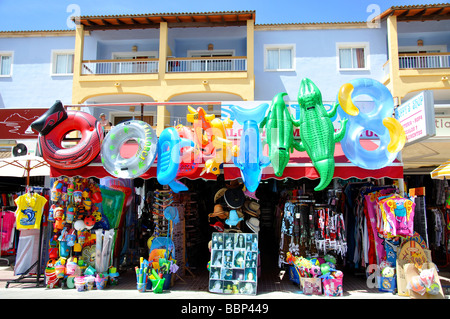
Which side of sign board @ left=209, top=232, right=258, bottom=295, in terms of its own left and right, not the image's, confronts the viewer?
front

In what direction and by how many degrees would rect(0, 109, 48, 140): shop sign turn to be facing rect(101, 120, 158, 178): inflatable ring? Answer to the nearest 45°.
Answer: approximately 45° to its left

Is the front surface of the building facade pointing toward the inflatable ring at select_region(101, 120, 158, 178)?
yes

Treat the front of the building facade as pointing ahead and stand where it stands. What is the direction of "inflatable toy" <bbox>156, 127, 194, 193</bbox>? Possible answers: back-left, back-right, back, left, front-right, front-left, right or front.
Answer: front

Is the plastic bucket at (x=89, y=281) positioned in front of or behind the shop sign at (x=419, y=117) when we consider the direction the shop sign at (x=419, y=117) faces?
in front

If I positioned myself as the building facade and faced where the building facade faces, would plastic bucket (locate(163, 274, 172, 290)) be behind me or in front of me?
in front

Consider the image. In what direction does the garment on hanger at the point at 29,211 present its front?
toward the camera

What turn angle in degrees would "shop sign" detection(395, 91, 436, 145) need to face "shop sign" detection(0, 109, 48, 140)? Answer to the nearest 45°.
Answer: approximately 45° to its right

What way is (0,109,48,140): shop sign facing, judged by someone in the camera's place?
facing the viewer

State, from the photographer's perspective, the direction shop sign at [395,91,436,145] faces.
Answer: facing the viewer and to the left of the viewer
